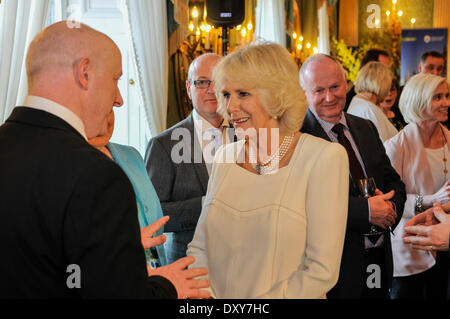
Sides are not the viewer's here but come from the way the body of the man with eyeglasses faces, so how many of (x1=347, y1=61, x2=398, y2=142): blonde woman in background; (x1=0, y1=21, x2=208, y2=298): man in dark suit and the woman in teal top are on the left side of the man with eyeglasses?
1

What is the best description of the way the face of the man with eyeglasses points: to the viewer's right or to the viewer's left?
to the viewer's right

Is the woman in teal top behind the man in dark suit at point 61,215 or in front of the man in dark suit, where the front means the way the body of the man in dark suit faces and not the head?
in front

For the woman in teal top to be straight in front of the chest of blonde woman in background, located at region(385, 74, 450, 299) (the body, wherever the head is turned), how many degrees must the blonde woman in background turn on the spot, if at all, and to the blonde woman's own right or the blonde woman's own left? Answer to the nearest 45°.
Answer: approximately 90° to the blonde woman's own right

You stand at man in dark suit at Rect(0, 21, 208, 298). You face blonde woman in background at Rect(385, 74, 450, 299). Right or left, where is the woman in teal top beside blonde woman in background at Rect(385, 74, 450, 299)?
left

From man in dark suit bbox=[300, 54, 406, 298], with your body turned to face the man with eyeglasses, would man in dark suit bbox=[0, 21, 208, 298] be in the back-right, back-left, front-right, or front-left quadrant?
front-left

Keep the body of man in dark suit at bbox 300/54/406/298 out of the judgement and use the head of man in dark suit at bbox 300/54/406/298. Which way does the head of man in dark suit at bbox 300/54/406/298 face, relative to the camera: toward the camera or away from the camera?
toward the camera

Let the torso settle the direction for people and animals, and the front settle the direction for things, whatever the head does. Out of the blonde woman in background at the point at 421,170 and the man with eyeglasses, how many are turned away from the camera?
0

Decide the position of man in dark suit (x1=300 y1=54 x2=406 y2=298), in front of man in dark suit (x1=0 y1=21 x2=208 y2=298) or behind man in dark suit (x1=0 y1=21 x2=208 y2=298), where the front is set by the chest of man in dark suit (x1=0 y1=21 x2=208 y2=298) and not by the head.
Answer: in front

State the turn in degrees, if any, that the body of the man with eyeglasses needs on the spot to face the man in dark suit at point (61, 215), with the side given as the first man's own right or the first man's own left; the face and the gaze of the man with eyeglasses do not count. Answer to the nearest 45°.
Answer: approximately 45° to the first man's own right

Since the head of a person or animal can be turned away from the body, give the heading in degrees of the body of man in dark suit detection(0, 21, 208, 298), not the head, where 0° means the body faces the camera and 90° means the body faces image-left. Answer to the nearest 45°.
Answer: approximately 225°

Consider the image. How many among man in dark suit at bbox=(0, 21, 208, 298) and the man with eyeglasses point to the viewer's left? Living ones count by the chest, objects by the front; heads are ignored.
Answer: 0
